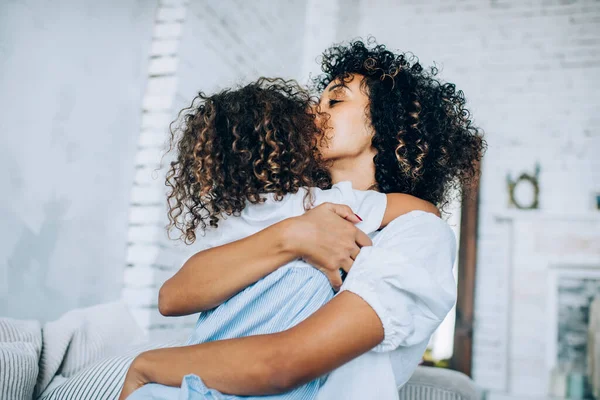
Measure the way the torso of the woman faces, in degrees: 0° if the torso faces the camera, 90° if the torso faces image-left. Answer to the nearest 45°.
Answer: approximately 90°

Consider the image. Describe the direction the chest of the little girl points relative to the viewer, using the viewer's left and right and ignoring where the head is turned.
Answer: facing away from the viewer and to the right of the viewer

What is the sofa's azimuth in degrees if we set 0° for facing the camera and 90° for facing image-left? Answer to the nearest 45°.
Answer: approximately 0°

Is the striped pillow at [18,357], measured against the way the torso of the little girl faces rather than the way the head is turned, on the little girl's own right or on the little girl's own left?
on the little girl's own left

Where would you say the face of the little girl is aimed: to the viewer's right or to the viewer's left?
to the viewer's right
